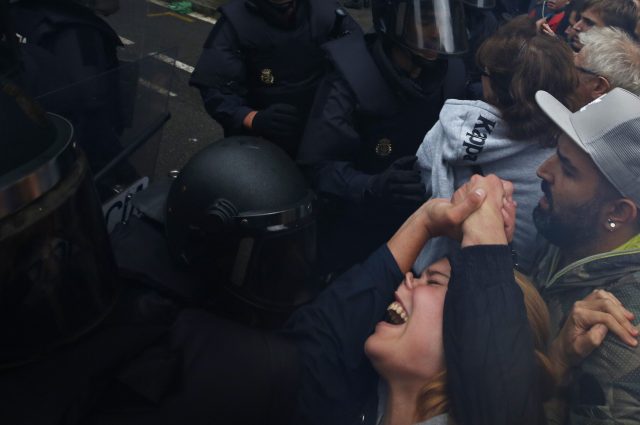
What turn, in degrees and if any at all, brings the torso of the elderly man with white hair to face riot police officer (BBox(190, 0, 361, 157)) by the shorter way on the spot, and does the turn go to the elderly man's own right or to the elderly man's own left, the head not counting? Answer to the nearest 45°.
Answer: approximately 45° to the elderly man's own left

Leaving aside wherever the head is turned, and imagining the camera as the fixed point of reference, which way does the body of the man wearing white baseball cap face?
to the viewer's left

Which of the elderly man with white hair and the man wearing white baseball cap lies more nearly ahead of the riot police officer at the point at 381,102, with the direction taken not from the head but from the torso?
the man wearing white baseball cap

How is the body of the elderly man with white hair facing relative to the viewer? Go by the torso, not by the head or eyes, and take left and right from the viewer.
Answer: facing away from the viewer and to the left of the viewer

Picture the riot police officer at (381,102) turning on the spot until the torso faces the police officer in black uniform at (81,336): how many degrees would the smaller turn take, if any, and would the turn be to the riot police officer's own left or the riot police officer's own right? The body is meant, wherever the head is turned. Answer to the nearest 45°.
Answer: approximately 45° to the riot police officer's own right

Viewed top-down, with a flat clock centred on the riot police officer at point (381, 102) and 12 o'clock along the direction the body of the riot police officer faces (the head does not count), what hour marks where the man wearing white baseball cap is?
The man wearing white baseball cap is roughly at 12 o'clock from the riot police officer.

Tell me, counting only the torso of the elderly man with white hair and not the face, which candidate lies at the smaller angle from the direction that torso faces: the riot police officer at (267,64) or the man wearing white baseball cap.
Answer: the riot police officer

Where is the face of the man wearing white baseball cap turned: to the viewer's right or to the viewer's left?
to the viewer's left

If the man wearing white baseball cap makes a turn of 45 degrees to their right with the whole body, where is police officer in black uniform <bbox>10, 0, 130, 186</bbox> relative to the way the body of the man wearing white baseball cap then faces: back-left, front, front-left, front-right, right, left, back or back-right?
front-left

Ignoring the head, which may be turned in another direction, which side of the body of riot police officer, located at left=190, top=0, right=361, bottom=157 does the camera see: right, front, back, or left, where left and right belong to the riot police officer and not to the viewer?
front

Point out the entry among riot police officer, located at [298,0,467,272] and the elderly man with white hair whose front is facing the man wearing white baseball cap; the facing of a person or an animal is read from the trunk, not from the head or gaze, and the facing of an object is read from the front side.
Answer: the riot police officer

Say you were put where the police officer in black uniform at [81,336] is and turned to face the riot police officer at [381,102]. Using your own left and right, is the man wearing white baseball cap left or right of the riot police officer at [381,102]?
right

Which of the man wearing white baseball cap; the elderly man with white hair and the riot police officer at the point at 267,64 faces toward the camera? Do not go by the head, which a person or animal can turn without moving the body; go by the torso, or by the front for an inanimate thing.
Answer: the riot police officer

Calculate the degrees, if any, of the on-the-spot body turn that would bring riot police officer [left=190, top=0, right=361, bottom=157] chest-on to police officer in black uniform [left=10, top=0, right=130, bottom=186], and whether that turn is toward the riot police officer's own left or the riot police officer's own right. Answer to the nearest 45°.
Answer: approximately 45° to the riot police officer's own right

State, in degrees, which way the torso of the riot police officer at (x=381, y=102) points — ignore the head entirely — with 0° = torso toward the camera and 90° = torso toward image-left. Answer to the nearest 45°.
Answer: approximately 315°

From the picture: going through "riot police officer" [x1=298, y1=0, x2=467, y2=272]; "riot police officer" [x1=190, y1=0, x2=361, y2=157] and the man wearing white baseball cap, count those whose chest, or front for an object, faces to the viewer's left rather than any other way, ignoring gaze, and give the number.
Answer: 1

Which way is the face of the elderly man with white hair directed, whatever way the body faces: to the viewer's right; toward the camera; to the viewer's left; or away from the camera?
to the viewer's left

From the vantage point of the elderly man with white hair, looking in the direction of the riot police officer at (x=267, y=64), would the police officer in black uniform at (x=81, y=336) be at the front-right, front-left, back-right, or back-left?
front-left

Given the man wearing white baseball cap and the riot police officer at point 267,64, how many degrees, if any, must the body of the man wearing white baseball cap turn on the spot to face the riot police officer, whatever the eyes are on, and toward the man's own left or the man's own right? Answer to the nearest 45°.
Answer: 0° — they already face them

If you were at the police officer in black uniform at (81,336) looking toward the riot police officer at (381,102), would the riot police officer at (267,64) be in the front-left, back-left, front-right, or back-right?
front-left
